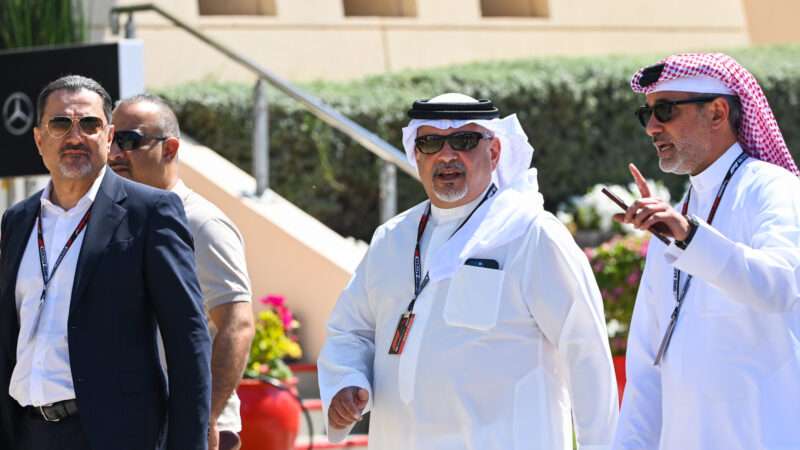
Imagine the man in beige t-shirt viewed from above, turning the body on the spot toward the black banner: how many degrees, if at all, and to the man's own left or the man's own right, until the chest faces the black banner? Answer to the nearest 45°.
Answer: approximately 135° to the man's own right

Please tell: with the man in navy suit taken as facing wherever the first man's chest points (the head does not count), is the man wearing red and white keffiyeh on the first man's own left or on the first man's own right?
on the first man's own left

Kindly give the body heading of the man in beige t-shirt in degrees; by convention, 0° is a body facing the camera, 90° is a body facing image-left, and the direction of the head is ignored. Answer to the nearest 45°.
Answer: approximately 45°

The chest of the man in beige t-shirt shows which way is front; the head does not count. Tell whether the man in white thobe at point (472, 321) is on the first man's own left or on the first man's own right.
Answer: on the first man's own left

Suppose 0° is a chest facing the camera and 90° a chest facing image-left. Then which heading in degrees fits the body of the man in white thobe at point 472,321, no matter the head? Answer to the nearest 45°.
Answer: approximately 45°

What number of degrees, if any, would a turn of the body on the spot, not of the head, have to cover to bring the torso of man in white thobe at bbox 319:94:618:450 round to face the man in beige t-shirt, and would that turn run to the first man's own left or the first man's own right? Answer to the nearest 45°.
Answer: approximately 90° to the first man's own right
